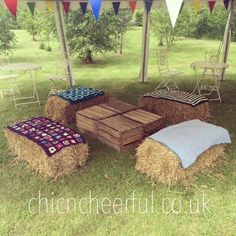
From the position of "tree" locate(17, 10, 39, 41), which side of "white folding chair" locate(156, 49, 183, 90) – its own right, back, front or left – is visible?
back

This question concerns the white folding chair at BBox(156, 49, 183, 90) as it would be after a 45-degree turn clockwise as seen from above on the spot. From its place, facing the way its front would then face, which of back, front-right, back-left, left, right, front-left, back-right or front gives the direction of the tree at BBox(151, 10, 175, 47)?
back

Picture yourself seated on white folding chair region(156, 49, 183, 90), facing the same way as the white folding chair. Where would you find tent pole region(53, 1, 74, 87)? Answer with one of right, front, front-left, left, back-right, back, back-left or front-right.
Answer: back-right

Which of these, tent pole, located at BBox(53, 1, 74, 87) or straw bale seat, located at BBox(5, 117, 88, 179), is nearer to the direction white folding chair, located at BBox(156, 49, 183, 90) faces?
the straw bale seat

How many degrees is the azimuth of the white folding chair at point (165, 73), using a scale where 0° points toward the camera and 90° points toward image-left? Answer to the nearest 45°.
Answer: approximately 315°

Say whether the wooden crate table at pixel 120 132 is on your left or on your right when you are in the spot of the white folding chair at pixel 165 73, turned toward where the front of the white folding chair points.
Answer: on your right

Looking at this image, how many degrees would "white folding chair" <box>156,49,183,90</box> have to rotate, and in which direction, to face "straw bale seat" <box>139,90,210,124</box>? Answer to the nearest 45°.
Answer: approximately 45° to its right
